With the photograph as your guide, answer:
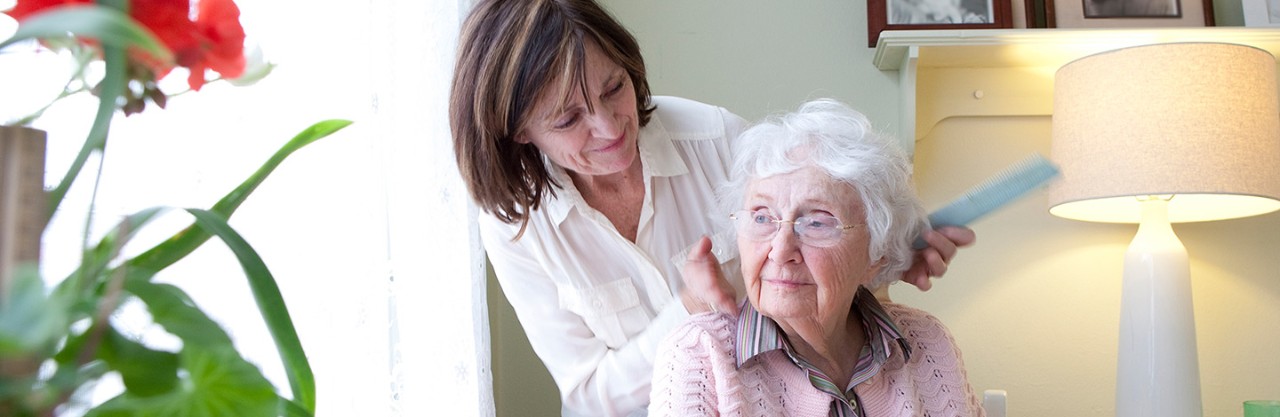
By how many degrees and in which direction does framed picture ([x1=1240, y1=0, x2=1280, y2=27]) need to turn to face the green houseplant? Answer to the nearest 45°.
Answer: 0° — it already faces it

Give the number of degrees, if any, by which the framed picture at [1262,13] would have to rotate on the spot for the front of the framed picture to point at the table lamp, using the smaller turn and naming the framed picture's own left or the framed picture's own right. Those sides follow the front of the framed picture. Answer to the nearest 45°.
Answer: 0° — it already faces it

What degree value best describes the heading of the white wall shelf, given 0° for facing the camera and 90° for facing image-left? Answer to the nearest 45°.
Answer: approximately 0°

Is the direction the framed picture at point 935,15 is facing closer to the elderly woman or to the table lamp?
the elderly woman

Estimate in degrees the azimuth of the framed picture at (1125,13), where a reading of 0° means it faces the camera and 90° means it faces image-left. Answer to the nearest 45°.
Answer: approximately 0°
